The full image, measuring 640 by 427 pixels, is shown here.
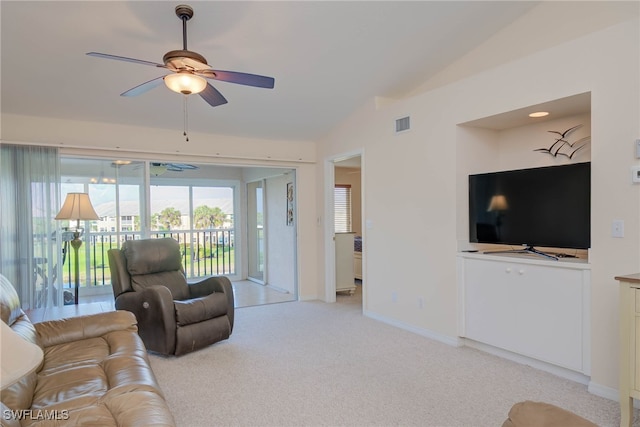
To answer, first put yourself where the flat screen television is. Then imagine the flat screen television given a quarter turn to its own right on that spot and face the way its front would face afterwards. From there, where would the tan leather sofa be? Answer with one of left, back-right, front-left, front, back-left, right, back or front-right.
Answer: left

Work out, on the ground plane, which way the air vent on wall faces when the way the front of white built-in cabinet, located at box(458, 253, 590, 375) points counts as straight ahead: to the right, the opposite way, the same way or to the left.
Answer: the same way

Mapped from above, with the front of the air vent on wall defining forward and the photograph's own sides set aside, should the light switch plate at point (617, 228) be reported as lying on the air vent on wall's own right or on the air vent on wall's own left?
on the air vent on wall's own left

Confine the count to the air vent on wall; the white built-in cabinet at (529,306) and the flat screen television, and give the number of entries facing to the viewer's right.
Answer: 0

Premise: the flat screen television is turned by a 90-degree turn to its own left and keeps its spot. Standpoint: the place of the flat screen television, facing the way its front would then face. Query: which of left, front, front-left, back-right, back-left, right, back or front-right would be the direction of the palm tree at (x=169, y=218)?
back-right

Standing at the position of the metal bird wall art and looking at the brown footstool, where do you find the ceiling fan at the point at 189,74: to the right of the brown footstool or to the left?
right

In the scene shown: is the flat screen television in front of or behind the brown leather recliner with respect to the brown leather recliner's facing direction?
in front

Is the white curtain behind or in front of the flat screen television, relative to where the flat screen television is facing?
in front

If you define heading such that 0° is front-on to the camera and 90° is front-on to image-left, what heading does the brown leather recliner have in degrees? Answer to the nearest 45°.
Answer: approximately 315°

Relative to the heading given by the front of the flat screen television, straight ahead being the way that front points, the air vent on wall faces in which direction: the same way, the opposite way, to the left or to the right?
the same way

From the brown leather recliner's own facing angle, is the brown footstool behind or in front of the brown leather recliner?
in front

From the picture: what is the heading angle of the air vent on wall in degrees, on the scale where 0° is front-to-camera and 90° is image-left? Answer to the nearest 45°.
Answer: approximately 45°

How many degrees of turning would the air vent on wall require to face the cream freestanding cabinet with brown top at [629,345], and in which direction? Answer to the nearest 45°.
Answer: approximately 90° to its left
